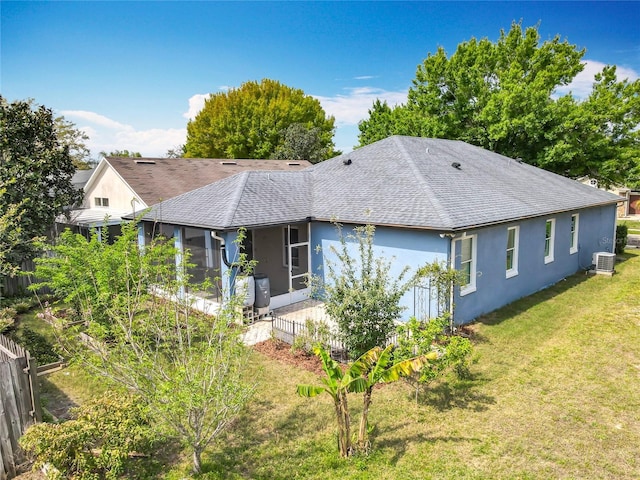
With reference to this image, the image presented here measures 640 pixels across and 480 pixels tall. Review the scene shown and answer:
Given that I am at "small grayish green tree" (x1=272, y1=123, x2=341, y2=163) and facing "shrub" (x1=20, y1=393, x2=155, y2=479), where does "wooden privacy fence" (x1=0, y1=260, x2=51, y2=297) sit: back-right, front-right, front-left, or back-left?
front-right

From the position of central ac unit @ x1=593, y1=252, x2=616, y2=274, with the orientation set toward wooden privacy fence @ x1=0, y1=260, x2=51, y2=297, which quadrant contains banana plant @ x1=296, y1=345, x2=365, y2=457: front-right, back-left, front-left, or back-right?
front-left

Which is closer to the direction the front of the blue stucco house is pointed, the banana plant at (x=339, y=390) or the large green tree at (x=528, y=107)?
the large green tree

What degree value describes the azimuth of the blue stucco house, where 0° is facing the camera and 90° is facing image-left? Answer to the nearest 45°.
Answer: approximately 225°

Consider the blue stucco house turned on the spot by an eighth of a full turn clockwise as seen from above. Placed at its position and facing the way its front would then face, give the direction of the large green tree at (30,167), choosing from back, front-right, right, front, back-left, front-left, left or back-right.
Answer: back

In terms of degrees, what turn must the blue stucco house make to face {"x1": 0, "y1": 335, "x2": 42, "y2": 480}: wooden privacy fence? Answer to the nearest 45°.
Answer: approximately 180°

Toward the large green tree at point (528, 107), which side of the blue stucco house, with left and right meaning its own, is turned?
front
